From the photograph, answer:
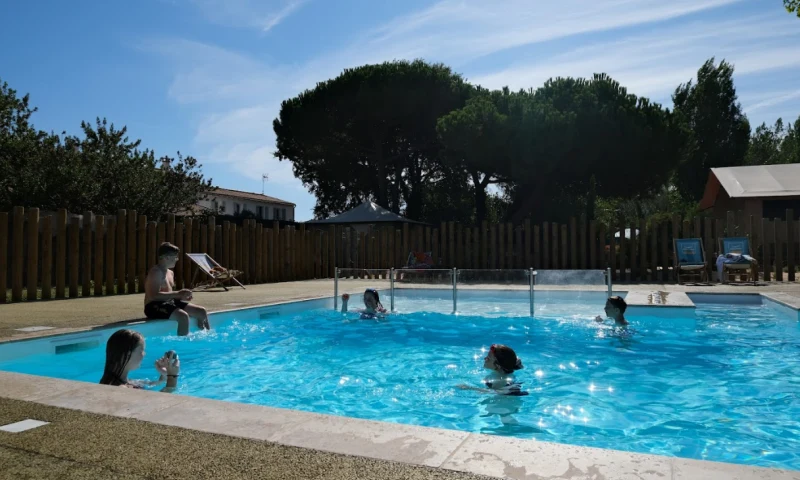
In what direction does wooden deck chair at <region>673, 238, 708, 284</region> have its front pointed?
toward the camera

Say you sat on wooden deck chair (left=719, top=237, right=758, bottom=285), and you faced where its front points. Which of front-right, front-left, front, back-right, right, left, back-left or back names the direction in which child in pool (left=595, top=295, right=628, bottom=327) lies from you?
front

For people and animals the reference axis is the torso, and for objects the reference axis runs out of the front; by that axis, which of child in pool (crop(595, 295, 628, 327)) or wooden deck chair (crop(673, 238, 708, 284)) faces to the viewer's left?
the child in pool

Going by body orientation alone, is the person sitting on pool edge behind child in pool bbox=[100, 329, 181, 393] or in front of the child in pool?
in front

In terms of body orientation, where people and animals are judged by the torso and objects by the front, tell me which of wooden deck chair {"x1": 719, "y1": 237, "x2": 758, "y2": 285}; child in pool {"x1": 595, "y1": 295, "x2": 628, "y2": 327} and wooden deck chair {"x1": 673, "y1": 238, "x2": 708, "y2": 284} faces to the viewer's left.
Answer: the child in pool

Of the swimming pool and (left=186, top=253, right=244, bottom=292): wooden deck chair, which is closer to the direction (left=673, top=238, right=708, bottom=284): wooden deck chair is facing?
the swimming pool

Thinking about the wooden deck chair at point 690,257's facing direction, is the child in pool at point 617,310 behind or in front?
in front

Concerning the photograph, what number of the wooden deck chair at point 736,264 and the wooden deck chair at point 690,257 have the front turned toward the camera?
2

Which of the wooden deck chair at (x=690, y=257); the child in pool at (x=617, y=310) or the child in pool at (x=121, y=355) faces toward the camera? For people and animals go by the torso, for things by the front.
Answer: the wooden deck chair

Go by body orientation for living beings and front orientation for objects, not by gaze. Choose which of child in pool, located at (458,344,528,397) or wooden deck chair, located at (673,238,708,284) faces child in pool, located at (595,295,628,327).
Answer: the wooden deck chair

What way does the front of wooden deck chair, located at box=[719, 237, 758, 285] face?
toward the camera

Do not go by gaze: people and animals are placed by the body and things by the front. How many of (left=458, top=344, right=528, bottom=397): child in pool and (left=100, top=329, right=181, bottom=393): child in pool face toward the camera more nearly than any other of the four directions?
0

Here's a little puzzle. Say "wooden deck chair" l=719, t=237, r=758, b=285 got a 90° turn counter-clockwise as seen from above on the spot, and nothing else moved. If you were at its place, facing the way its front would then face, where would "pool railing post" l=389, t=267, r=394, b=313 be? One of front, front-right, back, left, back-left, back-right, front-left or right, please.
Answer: back-right

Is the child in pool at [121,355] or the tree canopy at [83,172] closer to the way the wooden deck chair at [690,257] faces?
the child in pool

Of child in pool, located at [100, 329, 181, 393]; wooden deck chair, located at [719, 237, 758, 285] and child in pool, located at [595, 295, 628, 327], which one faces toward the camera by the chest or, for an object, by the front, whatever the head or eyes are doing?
the wooden deck chair

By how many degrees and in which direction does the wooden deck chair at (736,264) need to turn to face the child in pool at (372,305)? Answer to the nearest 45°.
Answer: approximately 45° to its right

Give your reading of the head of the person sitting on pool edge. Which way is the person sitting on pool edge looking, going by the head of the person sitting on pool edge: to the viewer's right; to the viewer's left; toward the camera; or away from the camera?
to the viewer's right

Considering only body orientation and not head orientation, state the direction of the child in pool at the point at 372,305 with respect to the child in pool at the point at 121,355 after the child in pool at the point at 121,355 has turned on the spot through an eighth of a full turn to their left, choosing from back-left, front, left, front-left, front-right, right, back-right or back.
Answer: front-right
